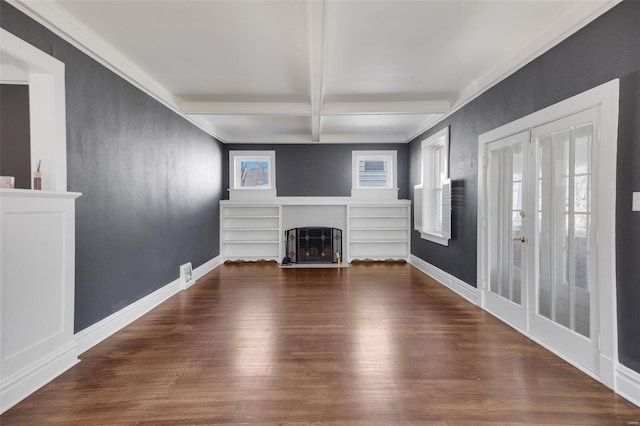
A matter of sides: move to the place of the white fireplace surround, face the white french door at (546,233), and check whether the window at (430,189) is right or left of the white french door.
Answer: left

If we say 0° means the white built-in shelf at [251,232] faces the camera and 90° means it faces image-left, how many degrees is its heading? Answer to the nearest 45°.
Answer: approximately 0°

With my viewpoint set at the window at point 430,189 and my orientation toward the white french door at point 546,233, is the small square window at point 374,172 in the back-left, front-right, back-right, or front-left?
back-right

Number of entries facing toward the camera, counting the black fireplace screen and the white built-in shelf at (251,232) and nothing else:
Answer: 2

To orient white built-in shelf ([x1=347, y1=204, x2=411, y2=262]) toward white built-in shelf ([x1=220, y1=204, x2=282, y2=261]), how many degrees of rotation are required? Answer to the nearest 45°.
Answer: approximately 90° to its right

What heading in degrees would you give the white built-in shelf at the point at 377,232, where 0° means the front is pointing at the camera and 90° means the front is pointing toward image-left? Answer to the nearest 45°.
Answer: approximately 0°

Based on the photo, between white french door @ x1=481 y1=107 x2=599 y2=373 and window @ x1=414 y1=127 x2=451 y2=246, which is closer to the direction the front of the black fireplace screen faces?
the white french door

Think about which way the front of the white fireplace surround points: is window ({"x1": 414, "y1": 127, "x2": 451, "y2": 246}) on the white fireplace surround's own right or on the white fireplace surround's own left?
on the white fireplace surround's own left
